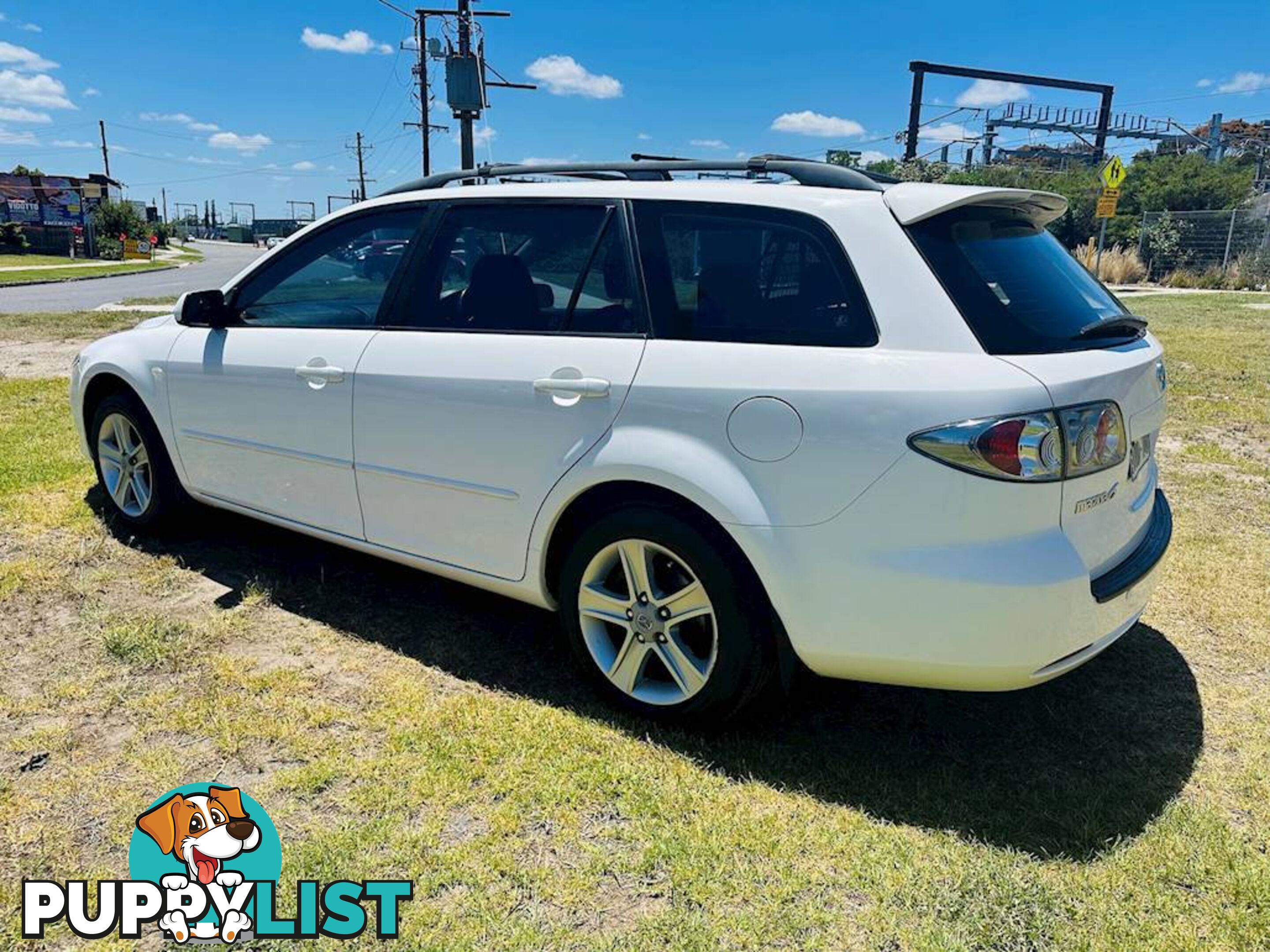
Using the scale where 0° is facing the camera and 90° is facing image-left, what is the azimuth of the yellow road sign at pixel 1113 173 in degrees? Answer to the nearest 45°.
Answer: approximately 0°

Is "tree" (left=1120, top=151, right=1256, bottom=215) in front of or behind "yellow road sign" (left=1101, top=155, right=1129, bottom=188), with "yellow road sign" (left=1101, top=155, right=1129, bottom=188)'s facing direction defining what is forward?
behind

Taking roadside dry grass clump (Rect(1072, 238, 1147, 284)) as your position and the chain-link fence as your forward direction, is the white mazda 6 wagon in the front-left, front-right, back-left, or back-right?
back-right

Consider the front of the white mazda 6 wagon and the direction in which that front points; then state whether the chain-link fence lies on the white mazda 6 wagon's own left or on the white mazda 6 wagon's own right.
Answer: on the white mazda 6 wagon's own right

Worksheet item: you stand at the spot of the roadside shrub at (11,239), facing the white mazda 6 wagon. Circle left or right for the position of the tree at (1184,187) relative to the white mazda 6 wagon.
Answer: left

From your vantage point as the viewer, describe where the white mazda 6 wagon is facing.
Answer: facing away from the viewer and to the left of the viewer

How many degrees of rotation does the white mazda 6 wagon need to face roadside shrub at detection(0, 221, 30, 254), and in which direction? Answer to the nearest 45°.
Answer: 0° — it already faces it

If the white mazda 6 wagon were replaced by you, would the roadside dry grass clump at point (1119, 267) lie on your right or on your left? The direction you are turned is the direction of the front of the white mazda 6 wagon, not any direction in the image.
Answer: on your right

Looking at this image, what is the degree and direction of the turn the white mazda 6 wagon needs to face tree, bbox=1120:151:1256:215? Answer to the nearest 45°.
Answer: approximately 90° to its right

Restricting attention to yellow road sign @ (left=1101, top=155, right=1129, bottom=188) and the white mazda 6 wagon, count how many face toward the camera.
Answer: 1
